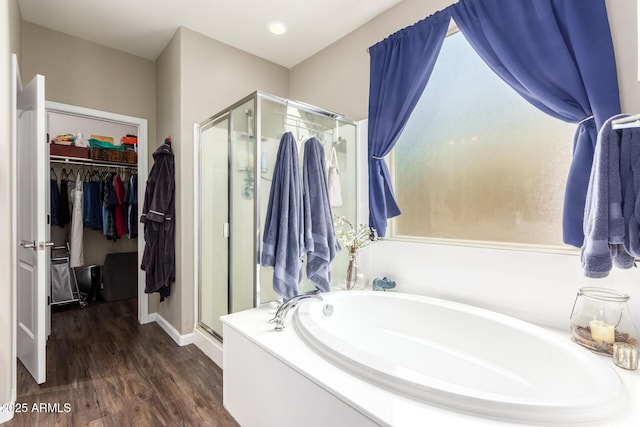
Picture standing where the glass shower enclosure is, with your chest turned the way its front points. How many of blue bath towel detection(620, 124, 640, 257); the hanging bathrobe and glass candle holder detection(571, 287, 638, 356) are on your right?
1

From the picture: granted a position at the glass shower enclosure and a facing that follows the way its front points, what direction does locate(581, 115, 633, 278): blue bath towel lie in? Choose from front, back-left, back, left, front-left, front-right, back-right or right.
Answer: left

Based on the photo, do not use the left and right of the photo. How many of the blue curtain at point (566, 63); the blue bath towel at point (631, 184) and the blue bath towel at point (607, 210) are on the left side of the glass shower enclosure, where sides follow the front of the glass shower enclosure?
3

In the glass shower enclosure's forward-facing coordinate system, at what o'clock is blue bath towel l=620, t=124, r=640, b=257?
The blue bath towel is roughly at 9 o'clock from the glass shower enclosure.

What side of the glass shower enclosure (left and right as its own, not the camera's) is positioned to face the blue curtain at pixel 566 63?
left

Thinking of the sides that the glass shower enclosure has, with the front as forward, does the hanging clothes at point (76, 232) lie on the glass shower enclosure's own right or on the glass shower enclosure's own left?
on the glass shower enclosure's own right

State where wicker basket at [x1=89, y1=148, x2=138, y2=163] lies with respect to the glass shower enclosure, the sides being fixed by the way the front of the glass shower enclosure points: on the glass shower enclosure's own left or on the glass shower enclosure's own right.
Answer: on the glass shower enclosure's own right

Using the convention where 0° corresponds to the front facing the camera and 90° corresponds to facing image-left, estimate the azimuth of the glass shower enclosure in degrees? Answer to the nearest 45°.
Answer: approximately 45°

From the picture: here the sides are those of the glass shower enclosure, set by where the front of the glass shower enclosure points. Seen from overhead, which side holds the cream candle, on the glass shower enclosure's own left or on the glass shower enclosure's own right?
on the glass shower enclosure's own left

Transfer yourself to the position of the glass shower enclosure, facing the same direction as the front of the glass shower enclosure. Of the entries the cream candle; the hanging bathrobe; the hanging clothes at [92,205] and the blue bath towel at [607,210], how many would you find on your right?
2

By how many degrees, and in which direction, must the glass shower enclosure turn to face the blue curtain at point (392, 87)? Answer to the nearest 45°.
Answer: approximately 135° to its left

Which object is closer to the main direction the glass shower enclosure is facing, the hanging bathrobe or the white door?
the white door
